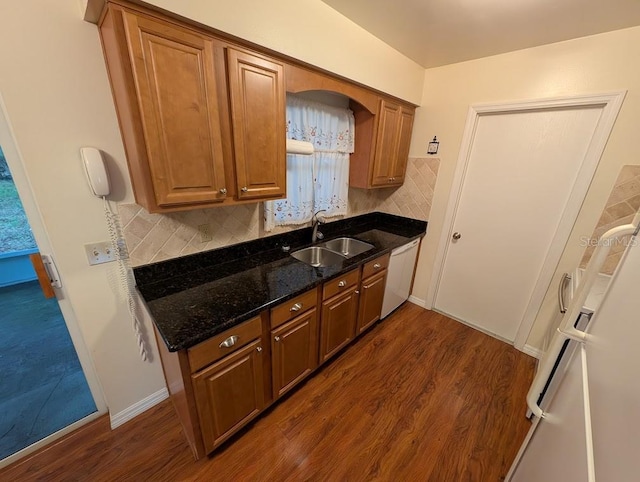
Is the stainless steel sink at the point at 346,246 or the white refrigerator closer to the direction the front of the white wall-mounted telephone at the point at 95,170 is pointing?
the white refrigerator

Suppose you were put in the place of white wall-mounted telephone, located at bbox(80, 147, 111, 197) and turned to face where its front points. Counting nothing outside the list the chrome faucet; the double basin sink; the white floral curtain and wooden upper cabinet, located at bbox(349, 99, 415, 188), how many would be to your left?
4

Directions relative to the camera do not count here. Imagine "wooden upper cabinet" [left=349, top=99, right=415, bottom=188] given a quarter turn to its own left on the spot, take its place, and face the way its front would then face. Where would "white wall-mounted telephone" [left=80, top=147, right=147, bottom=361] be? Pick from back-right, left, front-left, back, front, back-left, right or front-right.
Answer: back

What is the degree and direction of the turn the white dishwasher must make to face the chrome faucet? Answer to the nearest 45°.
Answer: approximately 90° to its right

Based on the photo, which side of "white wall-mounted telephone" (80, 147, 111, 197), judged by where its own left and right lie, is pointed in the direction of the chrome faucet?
left

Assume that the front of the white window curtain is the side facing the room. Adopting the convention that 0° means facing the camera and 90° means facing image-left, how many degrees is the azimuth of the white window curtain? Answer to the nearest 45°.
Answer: approximately 315°
